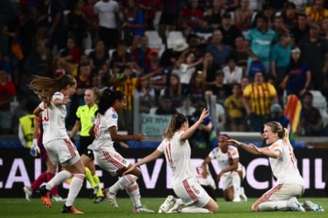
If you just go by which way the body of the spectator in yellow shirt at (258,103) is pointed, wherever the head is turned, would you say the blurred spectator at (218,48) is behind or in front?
behind

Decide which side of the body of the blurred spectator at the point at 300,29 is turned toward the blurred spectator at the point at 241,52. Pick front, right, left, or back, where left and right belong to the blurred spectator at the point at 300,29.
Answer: right

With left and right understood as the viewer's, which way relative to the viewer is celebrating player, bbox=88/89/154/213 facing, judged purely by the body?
facing to the right of the viewer

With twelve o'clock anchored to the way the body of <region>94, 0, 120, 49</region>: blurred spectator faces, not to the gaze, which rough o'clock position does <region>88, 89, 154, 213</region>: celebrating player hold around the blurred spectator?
The celebrating player is roughly at 12 o'clock from the blurred spectator.

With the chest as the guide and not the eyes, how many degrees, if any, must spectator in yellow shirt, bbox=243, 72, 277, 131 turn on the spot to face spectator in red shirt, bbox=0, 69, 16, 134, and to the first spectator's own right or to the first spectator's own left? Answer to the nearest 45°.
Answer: approximately 90° to the first spectator's own right

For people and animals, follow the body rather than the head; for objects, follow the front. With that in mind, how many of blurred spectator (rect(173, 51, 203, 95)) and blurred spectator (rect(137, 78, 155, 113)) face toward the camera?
2

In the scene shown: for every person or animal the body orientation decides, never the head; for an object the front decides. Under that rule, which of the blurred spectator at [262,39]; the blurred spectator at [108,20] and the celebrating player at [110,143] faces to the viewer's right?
the celebrating player

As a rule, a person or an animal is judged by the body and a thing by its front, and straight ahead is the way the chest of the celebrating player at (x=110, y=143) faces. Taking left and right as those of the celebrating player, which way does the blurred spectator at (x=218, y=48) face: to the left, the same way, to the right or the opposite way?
to the right

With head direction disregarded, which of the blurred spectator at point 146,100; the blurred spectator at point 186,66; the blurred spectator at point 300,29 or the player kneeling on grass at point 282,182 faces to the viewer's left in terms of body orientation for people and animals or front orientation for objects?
the player kneeling on grass
